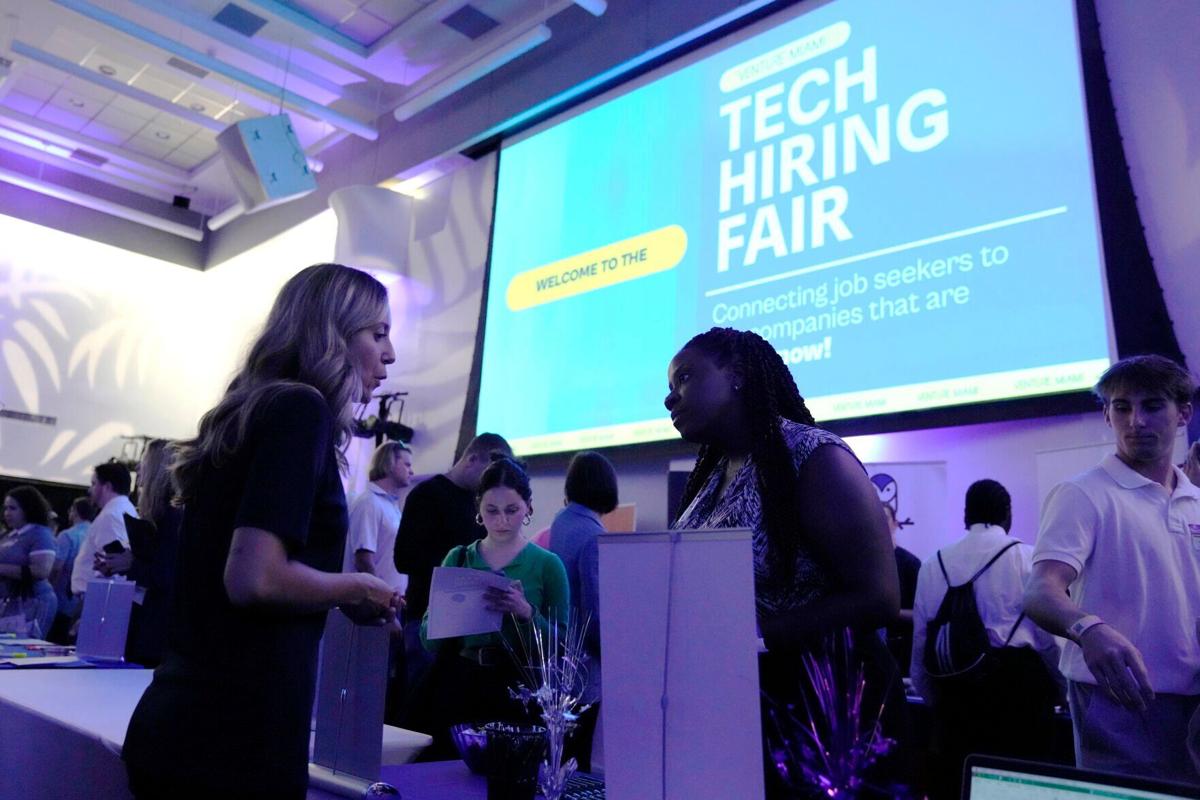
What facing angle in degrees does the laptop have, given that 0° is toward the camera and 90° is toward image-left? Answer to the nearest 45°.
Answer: approximately 45°

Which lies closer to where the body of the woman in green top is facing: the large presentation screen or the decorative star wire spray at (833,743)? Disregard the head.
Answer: the decorative star wire spray

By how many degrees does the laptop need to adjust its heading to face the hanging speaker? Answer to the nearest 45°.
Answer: approximately 90° to its right

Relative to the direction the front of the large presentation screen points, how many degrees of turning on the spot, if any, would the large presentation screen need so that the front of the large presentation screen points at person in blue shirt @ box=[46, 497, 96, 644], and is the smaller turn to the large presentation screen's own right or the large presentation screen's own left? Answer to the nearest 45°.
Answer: approximately 45° to the large presentation screen's own right

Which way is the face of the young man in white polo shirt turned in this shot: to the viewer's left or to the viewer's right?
to the viewer's left
